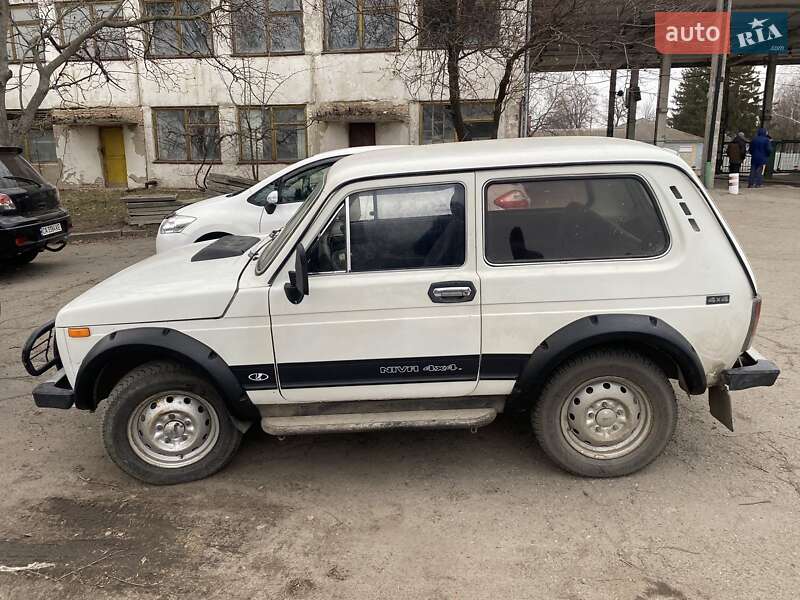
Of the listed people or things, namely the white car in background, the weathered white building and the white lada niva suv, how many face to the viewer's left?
2

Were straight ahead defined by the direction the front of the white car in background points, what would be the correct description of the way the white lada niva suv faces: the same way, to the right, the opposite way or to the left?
the same way

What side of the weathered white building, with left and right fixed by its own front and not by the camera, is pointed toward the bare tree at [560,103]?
left

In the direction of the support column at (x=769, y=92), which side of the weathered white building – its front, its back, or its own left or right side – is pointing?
left

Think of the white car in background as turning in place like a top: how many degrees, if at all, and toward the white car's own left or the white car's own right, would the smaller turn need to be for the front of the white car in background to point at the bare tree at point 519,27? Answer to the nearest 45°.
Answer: approximately 135° to the white car's own right

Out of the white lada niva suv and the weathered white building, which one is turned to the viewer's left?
the white lada niva suv

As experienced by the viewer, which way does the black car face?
facing away from the viewer and to the left of the viewer

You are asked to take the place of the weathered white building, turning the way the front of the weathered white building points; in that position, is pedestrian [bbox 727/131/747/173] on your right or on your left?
on your left

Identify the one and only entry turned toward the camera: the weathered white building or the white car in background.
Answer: the weathered white building

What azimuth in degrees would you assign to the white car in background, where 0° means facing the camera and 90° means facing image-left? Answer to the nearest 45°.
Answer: approximately 90°

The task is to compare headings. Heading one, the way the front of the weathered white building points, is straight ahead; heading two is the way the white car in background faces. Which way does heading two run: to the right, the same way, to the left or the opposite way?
to the right

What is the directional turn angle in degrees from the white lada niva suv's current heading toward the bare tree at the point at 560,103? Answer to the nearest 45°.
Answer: approximately 90° to its right

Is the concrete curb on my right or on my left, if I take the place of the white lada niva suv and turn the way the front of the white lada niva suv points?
on my right

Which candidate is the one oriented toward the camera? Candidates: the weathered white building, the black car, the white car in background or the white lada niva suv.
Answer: the weathered white building

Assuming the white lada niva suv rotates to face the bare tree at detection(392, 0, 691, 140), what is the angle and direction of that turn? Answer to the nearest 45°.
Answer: approximately 90° to its right

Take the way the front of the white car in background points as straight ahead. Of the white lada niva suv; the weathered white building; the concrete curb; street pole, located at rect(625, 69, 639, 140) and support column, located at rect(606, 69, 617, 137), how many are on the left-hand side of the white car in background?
1

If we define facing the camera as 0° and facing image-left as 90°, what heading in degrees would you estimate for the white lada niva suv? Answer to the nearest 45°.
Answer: approximately 90°

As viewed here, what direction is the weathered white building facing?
toward the camera
